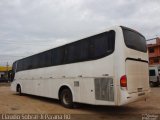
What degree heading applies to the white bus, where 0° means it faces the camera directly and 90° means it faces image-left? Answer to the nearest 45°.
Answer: approximately 135°

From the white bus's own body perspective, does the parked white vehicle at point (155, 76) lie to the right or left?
on its right
